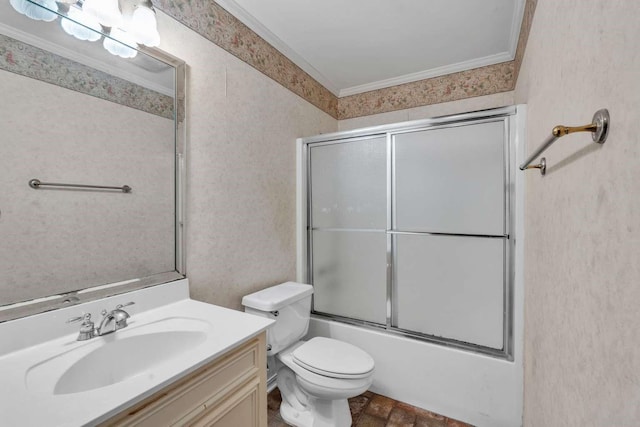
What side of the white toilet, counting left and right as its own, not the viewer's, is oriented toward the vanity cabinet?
right

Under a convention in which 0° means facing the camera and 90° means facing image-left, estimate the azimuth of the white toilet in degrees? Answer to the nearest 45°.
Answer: approximately 315°

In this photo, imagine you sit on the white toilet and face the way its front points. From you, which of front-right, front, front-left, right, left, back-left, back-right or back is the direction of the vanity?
right
